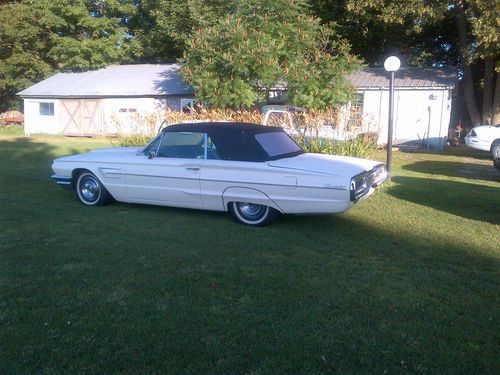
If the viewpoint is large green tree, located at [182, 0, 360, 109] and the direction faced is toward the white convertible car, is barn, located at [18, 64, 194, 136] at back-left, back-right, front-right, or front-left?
back-right

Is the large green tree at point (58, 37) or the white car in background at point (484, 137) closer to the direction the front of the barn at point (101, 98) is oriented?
the white car in background

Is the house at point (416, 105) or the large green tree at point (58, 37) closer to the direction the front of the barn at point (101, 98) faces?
the house

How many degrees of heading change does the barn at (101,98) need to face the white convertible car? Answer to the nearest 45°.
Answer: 0° — it already faces it

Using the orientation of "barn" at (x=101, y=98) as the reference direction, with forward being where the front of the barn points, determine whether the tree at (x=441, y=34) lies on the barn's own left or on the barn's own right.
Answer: on the barn's own left

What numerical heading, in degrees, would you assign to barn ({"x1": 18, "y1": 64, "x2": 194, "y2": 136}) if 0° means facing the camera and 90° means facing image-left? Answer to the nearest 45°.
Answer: approximately 0°

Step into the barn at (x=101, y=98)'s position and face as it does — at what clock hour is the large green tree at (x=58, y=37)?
The large green tree is roughly at 5 o'clock from the barn.
